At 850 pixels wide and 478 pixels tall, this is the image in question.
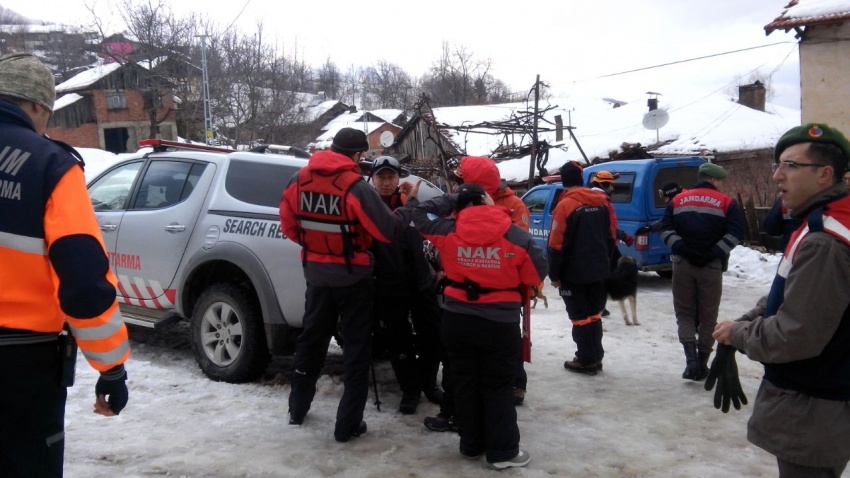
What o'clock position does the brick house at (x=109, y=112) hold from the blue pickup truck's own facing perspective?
The brick house is roughly at 12 o'clock from the blue pickup truck.

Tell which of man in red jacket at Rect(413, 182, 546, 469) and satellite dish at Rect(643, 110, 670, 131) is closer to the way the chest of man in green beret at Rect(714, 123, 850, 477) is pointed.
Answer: the man in red jacket

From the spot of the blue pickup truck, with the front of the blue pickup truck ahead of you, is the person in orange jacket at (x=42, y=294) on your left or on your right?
on your left

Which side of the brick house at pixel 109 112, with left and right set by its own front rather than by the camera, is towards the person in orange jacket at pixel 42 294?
front

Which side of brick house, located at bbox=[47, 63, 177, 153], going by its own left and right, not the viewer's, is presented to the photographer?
front

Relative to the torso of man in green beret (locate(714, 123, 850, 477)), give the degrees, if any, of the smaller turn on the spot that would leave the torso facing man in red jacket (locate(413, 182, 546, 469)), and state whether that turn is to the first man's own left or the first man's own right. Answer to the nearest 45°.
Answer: approximately 45° to the first man's own right

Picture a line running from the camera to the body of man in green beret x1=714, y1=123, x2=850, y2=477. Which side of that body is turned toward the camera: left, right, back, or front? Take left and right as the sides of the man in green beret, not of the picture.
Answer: left

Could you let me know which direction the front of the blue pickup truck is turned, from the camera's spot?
facing away from the viewer and to the left of the viewer

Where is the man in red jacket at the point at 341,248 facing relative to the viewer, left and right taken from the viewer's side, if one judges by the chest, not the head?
facing away from the viewer and to the right of the viewer

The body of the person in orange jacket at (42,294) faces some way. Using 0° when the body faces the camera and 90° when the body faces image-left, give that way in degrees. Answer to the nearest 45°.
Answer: approximately 225°

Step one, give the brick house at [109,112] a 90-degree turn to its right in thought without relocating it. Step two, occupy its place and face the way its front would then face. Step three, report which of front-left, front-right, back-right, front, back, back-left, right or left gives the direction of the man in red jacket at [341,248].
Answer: left

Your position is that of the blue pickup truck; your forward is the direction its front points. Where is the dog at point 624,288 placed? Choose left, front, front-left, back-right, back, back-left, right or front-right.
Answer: back-left

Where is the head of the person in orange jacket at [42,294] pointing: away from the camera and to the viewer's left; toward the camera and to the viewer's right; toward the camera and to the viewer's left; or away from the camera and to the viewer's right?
away from the camera and to the viewer's right
